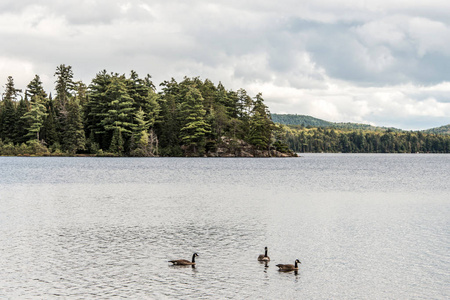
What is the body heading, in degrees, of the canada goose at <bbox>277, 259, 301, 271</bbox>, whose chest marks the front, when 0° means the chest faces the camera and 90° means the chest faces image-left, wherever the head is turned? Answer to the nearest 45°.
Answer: approximately 270°
